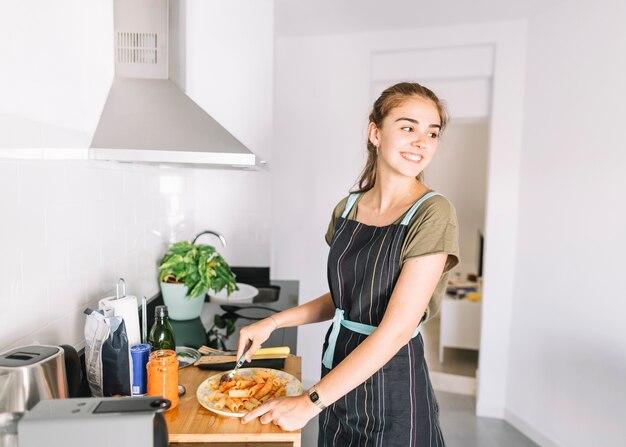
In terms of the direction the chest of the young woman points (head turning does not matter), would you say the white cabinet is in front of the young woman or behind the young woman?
behind

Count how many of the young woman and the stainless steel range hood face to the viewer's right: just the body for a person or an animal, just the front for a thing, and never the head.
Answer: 1

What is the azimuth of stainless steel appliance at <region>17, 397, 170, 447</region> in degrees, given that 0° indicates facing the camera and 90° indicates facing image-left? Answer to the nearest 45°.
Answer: approximately 270°

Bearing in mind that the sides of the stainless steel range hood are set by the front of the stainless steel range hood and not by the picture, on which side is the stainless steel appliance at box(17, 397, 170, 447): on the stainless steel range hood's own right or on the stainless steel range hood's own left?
on the stainless steel range hood's own right

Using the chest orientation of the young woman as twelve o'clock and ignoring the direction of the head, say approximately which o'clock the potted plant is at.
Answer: The potted plant is roughly at 3 o'clock from the young woman.

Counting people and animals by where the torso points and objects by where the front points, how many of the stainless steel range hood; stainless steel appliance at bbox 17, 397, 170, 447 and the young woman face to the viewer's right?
2

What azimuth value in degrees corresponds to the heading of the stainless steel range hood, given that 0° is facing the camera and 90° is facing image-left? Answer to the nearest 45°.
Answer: approximately 270°
